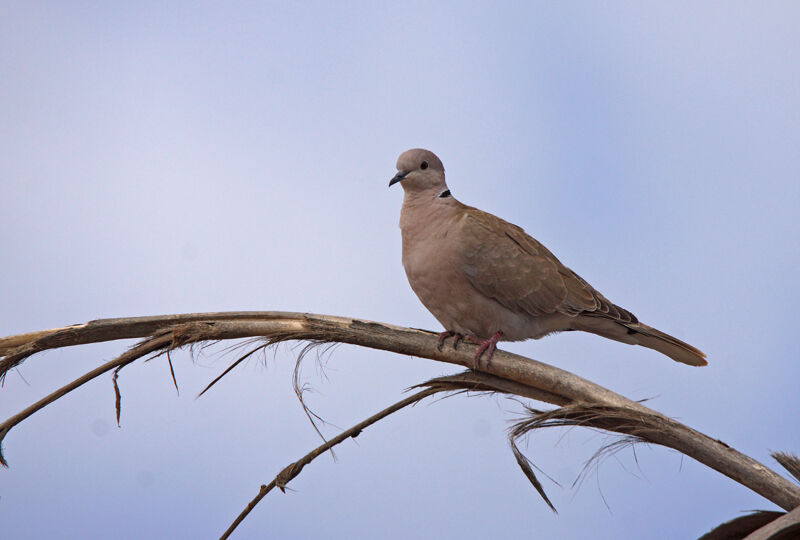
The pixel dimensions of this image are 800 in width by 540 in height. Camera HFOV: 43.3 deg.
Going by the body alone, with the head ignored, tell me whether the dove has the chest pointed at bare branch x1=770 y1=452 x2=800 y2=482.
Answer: no

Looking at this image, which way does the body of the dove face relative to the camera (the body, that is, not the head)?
to the viewer's left
